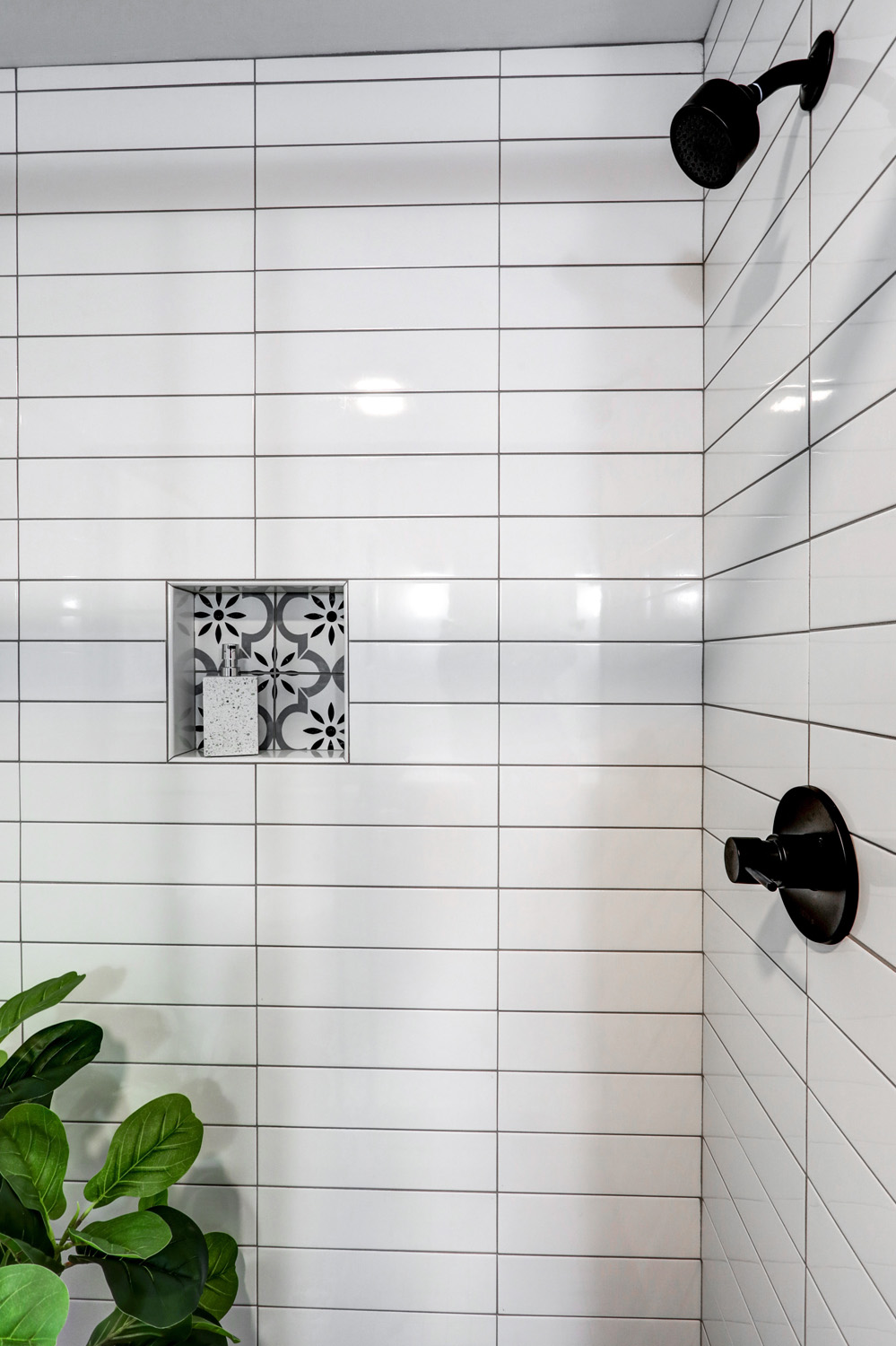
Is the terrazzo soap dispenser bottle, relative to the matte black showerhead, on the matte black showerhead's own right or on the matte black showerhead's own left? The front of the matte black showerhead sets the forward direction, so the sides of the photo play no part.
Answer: on the matte black showerhead's own right

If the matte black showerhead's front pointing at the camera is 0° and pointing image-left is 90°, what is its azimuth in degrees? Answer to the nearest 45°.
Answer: approximately 45°
